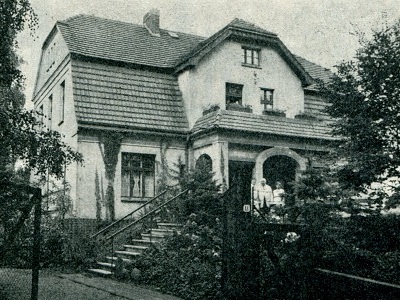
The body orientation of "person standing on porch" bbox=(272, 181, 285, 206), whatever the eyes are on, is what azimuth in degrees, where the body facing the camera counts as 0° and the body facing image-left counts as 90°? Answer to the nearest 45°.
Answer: approximately 0°

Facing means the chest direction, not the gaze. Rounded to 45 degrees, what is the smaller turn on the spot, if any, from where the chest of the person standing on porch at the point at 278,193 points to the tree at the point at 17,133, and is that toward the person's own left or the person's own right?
approximately 45° to the person's own right

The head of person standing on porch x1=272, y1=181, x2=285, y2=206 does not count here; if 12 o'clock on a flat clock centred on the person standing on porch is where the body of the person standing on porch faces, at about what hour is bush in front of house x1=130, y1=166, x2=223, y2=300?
The bush in front of house is roughly at 1 o'clock from the person standing on porch.

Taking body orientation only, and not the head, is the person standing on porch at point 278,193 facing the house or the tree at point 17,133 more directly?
the tree

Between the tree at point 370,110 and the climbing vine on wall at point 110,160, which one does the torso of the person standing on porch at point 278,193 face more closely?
the tree

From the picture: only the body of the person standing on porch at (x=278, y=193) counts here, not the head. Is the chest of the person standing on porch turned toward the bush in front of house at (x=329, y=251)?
yes

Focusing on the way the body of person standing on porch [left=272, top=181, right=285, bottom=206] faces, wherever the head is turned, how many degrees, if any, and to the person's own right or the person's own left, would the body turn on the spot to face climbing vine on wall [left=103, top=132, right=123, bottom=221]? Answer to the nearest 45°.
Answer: approximately 90° to the person's own right

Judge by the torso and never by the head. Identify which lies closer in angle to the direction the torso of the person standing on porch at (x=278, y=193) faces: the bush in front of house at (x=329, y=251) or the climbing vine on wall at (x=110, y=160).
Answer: the bush in front of house
